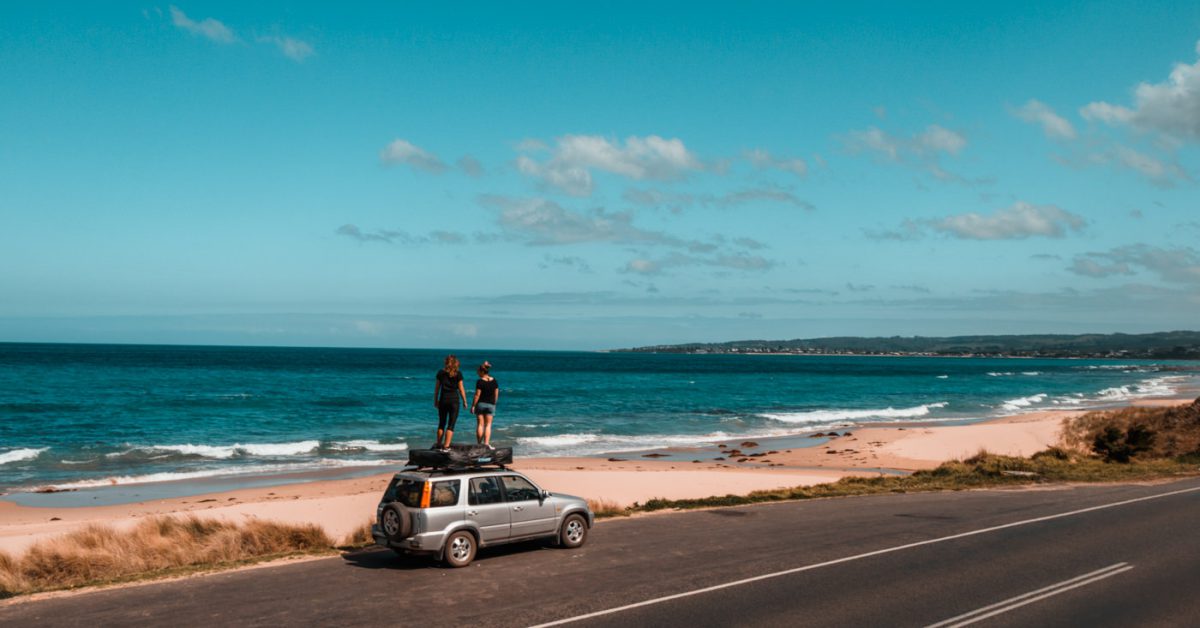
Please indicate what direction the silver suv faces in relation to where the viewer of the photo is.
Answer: facing away from the viewer and to the right of the viewer

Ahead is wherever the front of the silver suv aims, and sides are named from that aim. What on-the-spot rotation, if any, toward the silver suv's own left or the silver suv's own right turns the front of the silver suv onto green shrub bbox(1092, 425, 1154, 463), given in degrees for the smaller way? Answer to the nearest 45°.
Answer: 0° — it already faces it
